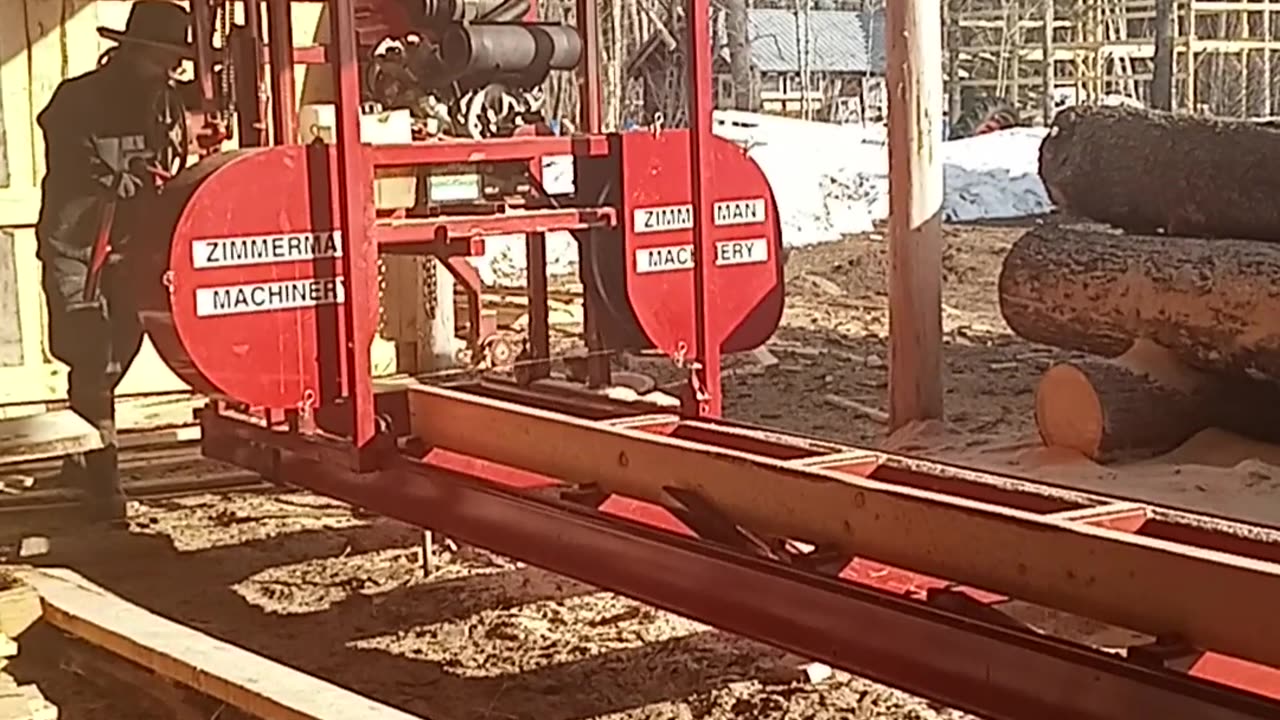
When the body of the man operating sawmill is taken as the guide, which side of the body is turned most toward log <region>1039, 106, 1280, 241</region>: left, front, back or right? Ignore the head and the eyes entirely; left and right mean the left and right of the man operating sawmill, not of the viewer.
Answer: front

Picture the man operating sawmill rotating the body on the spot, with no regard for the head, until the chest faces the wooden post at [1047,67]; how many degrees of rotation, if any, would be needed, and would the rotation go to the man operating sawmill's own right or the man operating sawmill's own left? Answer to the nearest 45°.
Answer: approximately 45° to the man operating sawmill's own left

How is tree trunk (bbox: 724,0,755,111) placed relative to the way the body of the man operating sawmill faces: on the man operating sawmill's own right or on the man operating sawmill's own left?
on the man operating sawmill's own left

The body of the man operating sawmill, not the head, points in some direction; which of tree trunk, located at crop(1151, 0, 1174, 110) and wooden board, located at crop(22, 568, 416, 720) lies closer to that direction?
the tree trunk

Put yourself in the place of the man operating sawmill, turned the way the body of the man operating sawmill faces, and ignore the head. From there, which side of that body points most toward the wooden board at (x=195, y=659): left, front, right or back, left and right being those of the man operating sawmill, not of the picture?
right

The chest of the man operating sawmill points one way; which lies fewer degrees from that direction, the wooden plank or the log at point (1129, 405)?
the log

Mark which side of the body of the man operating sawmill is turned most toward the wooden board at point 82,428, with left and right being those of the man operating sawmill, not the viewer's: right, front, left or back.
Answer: right

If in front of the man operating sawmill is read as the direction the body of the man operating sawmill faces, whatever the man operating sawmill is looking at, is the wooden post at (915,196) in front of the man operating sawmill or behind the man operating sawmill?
in front

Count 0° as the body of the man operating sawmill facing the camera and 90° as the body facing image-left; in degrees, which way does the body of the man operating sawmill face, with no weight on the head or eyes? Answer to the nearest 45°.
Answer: approximately 270°

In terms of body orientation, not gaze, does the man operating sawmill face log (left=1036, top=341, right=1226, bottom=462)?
yes

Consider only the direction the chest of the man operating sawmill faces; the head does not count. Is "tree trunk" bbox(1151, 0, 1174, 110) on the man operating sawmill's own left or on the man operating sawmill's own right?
on the man operating sawmill's own left

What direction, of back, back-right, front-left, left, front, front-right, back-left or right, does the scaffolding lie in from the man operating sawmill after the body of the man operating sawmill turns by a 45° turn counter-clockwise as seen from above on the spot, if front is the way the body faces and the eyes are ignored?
front

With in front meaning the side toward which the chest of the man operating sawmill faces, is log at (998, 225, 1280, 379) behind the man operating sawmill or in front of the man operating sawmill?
in front

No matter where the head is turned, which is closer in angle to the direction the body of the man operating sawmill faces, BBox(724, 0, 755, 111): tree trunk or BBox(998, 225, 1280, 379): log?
the log

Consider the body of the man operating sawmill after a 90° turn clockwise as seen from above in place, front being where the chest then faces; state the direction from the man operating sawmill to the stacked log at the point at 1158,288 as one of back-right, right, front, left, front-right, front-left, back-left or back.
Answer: left
